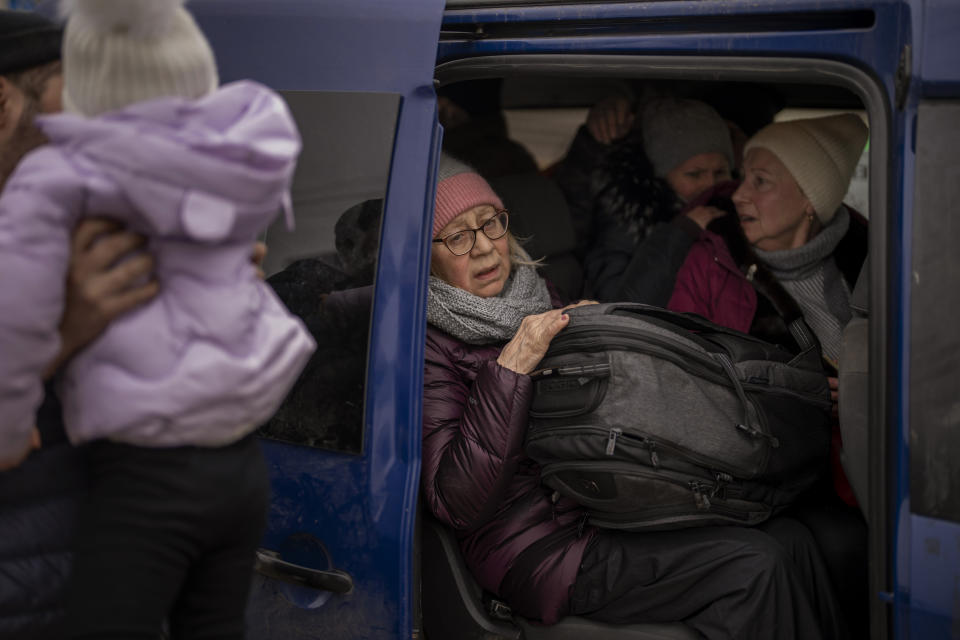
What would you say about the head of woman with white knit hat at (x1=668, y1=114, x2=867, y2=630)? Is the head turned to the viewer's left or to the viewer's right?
to the viewer's left
